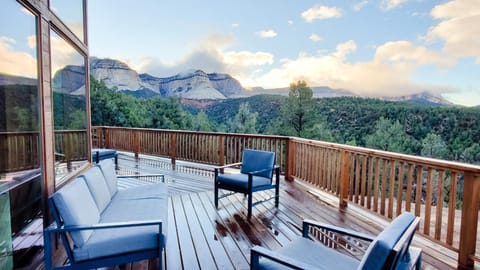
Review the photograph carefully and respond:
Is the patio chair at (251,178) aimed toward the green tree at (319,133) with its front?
no

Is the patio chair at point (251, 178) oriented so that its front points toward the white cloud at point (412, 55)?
no

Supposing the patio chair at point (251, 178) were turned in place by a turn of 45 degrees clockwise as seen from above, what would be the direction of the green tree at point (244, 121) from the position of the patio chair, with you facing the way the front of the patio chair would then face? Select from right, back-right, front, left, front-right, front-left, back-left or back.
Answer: right

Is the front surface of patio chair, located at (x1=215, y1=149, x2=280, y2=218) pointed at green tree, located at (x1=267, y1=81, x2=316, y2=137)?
no

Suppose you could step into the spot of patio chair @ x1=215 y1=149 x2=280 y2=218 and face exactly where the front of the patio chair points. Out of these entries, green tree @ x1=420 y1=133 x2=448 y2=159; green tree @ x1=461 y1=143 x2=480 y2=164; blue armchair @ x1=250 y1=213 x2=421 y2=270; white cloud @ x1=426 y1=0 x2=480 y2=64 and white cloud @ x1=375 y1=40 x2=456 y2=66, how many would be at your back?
4

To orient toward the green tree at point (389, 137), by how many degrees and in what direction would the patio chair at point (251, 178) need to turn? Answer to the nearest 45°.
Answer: approximately 180°

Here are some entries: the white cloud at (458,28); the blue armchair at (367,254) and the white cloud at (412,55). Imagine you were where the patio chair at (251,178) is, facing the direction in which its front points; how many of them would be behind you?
2

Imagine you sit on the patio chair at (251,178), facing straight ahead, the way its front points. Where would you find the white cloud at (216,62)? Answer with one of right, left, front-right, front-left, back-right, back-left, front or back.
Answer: back-right

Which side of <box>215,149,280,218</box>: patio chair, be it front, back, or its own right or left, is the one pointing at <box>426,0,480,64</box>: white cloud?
back

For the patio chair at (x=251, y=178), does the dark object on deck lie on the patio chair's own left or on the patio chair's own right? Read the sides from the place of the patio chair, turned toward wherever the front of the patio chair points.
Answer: on the patio chair's own right

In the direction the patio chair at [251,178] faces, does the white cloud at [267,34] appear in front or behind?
behind

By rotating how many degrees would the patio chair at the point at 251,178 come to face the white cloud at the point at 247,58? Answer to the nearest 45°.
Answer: approximately 135° to its right

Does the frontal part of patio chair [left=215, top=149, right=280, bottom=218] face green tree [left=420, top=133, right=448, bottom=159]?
no

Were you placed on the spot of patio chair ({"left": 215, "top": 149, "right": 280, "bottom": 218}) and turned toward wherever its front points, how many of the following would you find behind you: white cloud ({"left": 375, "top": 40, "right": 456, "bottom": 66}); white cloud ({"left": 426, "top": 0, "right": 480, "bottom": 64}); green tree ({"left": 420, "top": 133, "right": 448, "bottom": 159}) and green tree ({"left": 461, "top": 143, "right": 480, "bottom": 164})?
4

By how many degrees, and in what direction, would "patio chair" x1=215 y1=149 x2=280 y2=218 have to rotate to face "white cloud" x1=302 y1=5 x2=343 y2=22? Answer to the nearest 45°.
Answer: approximately 135° to its right

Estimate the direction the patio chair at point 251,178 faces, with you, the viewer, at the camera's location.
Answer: facing the viewer and to the left of the viewer
